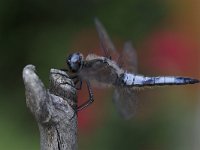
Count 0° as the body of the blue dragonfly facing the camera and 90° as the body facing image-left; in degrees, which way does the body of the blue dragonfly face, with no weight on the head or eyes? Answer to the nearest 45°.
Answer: approximately 90°
